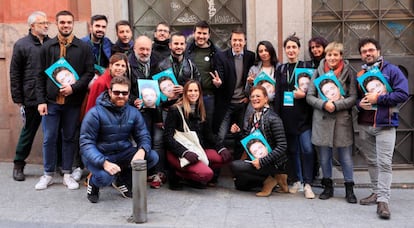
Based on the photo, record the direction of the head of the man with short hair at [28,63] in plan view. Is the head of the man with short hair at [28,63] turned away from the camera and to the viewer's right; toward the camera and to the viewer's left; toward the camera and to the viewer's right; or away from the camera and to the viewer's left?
toward the camera and to the viewer's right

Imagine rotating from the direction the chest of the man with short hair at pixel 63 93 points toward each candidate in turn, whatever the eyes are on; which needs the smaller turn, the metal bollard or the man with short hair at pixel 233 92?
the metal bollard

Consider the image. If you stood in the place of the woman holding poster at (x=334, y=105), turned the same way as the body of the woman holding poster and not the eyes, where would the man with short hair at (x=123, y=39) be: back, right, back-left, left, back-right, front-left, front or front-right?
right

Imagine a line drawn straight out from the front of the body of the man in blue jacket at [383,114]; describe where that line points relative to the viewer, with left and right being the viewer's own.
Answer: facing the viewer and to the left of the viewer

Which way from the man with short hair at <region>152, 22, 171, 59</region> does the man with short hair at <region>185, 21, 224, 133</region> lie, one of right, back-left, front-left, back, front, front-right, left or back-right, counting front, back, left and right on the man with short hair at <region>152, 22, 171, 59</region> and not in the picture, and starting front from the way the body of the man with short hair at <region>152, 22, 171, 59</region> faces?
left

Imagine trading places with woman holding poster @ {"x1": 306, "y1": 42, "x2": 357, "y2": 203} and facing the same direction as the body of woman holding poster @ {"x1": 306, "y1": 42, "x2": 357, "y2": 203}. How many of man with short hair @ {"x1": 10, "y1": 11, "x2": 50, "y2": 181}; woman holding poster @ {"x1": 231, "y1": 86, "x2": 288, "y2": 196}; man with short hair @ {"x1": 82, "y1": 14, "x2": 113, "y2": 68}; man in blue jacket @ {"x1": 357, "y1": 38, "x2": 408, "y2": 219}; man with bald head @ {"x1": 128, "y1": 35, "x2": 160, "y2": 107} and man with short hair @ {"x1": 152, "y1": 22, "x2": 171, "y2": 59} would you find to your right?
5

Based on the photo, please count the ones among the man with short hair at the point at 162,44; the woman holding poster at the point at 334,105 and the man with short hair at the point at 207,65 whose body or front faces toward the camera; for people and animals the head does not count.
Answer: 3

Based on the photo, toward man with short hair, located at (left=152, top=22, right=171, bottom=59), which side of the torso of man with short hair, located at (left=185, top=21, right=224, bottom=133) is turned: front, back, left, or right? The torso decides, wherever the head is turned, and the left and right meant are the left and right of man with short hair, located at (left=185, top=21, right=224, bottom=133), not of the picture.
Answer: right

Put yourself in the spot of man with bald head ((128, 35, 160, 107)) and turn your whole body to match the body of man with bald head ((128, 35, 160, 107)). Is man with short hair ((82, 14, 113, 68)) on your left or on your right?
on your right

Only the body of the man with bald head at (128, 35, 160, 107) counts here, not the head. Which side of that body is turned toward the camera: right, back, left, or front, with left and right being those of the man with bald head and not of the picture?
front

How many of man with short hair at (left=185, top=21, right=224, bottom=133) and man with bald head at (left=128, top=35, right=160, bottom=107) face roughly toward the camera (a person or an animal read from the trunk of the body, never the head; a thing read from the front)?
2

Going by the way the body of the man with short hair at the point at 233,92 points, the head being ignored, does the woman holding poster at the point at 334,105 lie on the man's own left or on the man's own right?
on the man's own left

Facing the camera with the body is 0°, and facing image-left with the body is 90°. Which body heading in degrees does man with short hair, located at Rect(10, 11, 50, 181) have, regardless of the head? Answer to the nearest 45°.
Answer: approximately 315°
